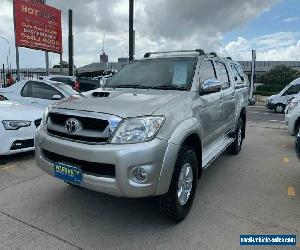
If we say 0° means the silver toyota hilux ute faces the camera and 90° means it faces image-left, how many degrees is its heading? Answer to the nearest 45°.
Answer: approximately 45°

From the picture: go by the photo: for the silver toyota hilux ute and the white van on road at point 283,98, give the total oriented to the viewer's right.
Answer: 0

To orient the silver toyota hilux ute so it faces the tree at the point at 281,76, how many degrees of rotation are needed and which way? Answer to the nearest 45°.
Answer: approximately 180°

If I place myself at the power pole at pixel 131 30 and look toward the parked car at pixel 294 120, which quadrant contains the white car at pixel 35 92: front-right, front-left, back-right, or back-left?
front-right

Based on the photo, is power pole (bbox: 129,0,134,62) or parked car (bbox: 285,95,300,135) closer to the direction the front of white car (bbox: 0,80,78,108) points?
the parked car

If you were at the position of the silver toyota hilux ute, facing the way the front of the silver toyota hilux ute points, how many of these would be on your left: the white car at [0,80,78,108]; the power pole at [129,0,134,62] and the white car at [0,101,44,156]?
0

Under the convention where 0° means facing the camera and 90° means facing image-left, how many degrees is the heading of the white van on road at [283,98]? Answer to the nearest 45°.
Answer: approximately 45°

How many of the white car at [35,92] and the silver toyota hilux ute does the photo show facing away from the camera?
0

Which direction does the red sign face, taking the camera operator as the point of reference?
facing the viewer and to the right of the viewer

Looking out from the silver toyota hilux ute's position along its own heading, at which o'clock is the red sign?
The red sign is roughly at 4 o'clock from the silver toyota hilux ute.

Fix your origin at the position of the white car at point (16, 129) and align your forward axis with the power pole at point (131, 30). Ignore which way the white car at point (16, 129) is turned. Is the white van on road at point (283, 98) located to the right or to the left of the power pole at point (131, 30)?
right

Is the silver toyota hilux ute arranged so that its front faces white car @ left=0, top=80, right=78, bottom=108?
no

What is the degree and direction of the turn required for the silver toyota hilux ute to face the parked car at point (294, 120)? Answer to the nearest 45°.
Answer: approximately 180°

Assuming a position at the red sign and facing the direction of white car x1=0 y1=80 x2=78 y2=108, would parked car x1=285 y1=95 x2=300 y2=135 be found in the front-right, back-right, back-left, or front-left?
front-left
